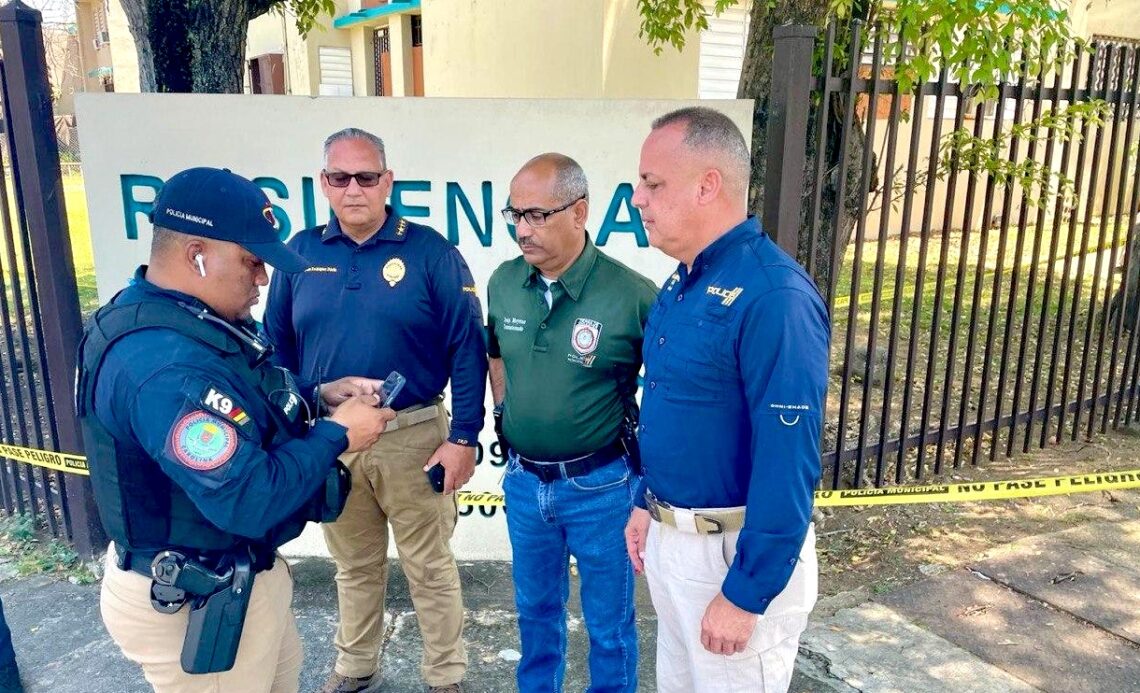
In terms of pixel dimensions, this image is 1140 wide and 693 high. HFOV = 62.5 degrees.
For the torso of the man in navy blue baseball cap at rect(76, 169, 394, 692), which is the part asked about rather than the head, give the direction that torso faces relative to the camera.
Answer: to the viewer's right

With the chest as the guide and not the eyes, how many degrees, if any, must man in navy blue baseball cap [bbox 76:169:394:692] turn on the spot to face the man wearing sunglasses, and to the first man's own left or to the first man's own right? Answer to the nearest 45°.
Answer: approximately 45° to the first man's own left

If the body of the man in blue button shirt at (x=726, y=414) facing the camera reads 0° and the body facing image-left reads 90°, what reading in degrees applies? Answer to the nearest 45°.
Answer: approximately 45°

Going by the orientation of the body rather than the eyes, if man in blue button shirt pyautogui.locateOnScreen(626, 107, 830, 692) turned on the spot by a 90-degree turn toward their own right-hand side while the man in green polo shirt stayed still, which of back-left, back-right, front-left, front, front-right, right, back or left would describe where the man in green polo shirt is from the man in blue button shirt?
front

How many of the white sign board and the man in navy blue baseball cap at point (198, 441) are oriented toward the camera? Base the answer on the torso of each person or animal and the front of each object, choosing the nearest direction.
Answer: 1

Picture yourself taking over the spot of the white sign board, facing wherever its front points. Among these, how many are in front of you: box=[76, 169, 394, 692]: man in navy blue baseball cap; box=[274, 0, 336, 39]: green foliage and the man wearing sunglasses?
2

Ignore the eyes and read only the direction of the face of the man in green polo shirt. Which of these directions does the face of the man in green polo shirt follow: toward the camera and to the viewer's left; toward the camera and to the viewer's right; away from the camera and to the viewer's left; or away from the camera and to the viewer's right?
toward the camera and to the viewer's left

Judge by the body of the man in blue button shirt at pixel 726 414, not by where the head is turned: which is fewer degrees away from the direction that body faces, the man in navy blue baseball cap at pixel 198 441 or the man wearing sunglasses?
the man in navy blue baseball cap
